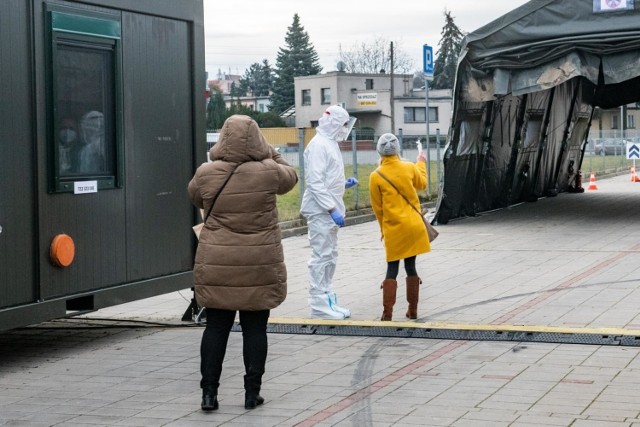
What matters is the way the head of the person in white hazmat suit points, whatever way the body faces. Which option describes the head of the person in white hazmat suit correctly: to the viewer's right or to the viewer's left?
to the viewer's right

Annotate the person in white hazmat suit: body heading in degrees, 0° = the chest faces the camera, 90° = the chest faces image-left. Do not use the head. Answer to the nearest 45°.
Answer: approximately 270°

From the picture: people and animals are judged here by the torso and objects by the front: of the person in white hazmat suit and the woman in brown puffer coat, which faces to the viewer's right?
the person in white hazmat suit

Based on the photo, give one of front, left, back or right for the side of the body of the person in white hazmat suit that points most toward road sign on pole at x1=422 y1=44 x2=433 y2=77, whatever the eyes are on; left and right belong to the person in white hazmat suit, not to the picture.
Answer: left

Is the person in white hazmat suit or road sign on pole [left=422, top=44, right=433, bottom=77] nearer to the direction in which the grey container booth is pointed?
the person in white hazmat suit

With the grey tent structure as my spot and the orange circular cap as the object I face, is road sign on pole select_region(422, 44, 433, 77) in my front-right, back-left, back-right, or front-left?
back-right

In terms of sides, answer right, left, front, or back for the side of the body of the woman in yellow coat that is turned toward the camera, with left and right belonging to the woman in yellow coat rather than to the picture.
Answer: back

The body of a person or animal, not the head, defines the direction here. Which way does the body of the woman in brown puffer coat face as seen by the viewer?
away from the camera

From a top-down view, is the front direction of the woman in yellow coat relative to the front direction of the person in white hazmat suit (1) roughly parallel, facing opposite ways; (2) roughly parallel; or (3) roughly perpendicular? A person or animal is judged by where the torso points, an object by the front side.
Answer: roughly perpendicular

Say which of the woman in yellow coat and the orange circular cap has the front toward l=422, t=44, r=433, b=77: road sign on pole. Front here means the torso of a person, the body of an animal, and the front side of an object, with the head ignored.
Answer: the woman in yellow coat

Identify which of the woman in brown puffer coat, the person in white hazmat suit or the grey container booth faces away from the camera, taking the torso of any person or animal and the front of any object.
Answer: the woman in brown puffer coat
